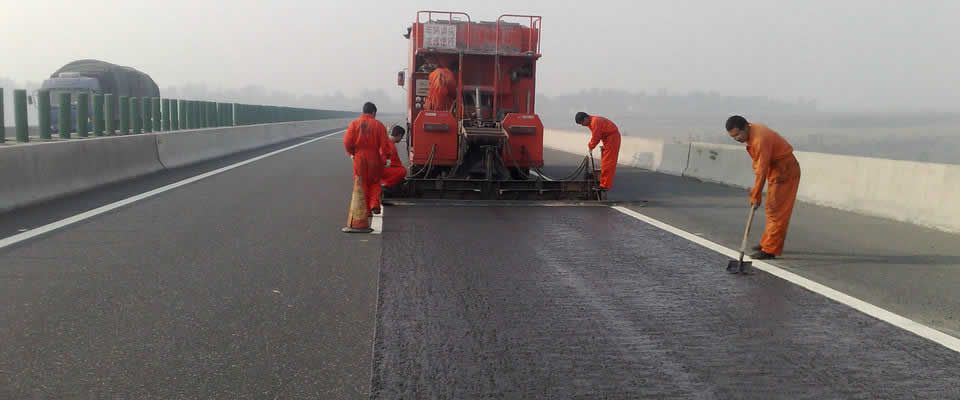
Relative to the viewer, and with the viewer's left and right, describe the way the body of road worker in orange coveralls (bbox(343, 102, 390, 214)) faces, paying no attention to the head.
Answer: facing away from the viewer

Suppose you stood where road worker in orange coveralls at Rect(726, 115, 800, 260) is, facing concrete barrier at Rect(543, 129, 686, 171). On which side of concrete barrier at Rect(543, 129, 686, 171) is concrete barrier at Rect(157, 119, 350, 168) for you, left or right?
left

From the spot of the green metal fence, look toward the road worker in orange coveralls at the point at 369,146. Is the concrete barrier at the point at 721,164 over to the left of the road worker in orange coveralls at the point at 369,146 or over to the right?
left

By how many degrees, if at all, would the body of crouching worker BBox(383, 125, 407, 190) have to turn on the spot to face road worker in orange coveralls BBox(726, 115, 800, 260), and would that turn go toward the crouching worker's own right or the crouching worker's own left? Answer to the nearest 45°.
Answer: approximately 45° to the crouching worker's own right

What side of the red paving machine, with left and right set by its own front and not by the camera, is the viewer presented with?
back

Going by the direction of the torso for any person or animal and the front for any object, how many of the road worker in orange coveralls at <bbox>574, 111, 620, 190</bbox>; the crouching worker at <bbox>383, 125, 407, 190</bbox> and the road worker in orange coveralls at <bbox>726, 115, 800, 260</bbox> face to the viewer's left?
2

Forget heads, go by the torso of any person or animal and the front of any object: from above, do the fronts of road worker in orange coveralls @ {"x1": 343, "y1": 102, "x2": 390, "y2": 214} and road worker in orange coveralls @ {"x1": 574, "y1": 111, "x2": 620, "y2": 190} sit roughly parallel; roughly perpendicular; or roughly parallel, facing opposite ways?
roughly perpendicular

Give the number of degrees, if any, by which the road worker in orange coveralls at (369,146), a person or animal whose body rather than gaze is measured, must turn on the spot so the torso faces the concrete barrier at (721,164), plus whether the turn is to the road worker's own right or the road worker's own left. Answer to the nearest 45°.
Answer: approximately 45° to the road worker's own right

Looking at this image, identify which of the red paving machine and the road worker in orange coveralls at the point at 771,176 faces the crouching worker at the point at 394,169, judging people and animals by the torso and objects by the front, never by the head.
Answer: the road worker in orange coveralls

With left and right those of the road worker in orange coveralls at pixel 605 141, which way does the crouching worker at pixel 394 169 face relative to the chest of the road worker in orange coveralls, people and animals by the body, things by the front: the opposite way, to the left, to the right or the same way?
the opposite way

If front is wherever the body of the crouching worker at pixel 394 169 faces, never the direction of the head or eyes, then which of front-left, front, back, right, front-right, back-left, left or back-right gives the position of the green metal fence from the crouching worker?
back-left

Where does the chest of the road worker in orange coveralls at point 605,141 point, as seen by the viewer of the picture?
to the viewer's left

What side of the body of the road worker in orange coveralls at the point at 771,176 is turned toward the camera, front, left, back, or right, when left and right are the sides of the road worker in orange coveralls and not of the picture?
left

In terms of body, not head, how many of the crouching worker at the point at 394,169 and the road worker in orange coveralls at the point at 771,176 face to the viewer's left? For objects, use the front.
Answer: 1

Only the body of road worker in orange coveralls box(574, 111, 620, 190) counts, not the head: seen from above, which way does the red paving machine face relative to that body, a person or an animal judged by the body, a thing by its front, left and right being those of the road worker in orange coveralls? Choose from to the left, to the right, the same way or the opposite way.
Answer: to the right

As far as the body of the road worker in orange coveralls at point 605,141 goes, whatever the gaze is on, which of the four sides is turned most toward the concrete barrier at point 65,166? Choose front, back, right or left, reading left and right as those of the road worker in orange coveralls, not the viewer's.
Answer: front
